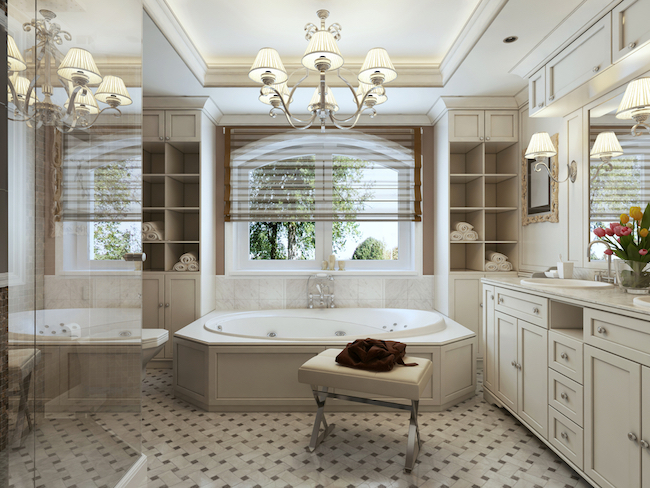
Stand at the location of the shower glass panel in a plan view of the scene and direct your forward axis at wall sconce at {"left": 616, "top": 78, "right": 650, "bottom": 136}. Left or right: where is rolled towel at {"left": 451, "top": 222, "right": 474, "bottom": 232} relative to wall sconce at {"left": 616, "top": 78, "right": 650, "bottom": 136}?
left

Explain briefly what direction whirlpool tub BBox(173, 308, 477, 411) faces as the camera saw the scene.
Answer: facing the viewer

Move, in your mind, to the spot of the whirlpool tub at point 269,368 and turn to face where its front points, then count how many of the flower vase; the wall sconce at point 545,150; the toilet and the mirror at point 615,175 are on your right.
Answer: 1

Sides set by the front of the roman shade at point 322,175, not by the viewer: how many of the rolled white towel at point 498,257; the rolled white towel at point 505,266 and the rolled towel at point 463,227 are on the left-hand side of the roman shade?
3

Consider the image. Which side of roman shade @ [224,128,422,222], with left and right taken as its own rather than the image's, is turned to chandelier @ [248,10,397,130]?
front

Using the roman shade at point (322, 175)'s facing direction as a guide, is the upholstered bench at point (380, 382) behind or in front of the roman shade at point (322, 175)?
in front

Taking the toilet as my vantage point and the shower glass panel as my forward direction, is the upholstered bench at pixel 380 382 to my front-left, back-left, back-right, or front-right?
front-left

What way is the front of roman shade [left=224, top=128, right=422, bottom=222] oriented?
toward the camera

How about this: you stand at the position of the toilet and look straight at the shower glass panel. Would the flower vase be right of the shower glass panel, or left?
left
